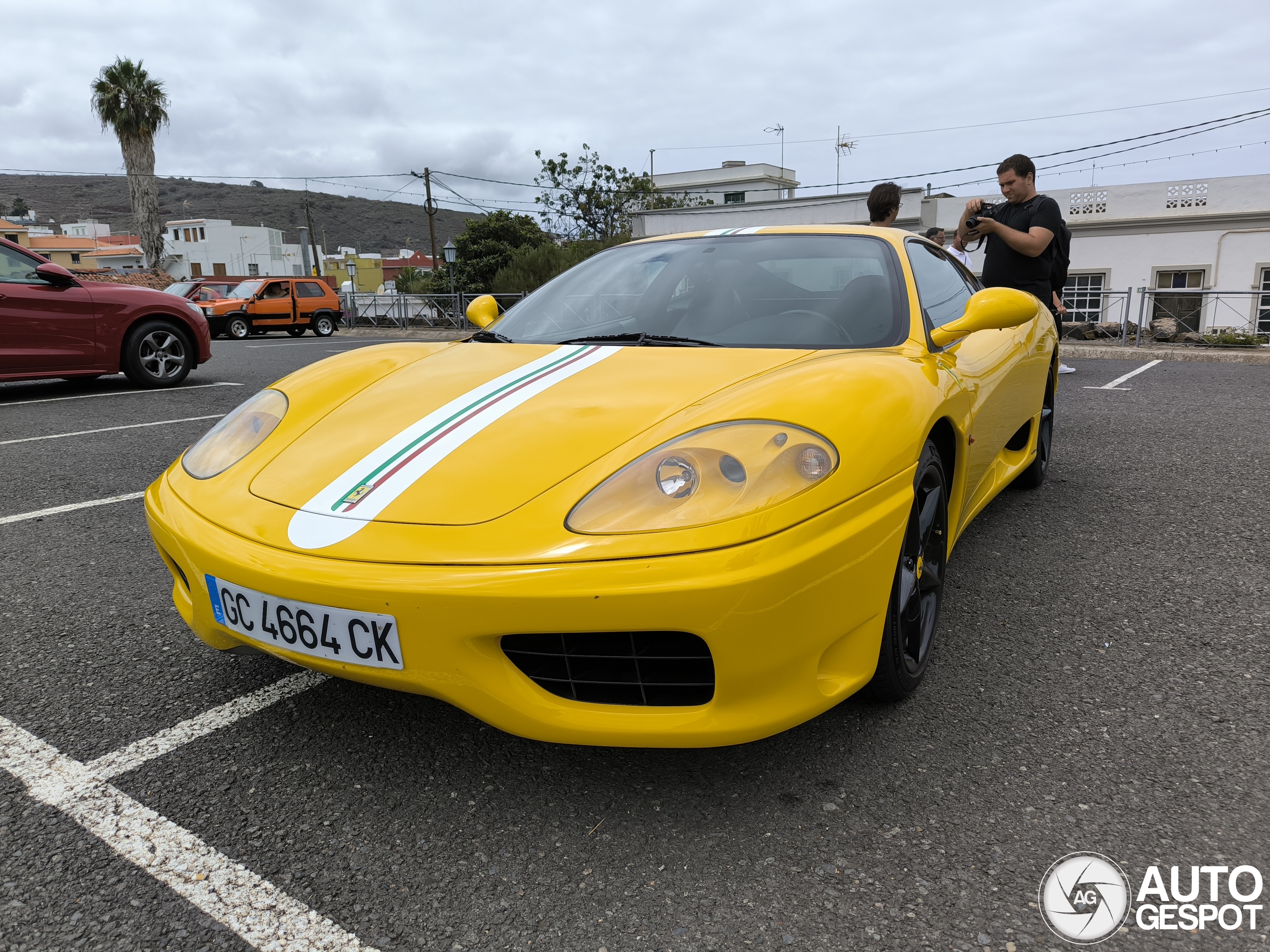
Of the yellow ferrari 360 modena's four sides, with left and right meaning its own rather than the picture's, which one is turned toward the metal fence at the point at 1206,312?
back

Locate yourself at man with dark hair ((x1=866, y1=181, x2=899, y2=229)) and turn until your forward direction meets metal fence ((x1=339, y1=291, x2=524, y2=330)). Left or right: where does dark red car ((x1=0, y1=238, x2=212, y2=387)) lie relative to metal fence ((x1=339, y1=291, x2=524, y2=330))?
left

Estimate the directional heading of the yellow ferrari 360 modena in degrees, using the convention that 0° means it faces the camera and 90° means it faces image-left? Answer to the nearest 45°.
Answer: approximately 45°

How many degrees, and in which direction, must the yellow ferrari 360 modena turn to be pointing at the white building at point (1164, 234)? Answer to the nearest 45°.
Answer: approximately 180°

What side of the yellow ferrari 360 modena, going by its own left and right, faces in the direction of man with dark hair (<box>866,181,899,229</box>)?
back
